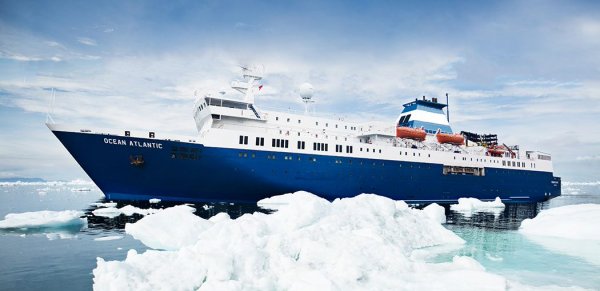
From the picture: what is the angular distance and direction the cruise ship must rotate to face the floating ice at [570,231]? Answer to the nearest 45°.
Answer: approximately 90° to its left

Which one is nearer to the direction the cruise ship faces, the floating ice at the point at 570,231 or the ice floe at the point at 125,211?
the ice floe

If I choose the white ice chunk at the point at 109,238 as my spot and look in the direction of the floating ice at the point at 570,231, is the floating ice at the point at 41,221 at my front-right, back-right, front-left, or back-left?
back-left

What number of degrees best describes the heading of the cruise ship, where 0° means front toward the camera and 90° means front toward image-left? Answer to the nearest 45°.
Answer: approximately 45°

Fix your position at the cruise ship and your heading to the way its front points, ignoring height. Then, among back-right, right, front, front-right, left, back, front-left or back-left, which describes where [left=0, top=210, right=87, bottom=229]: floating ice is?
front

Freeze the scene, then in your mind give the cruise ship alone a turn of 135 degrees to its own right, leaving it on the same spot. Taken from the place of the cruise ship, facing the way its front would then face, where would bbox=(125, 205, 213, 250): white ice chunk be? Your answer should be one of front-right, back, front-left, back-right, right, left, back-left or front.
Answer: back

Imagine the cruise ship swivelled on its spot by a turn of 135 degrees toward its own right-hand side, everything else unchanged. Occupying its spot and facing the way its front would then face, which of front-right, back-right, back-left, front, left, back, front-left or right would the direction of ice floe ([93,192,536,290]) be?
back

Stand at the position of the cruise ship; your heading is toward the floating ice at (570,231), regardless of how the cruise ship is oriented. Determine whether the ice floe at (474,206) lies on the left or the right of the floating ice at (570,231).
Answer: left

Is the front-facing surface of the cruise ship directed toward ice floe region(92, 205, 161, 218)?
yes
